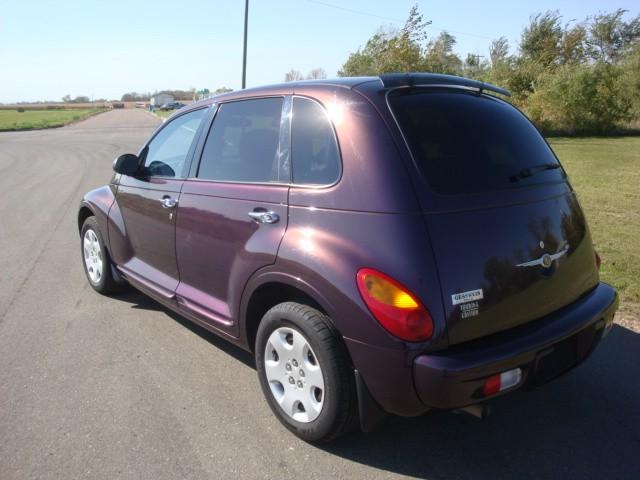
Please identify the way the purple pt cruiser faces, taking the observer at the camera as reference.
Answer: facing away from the viewer and to the left of the viewer

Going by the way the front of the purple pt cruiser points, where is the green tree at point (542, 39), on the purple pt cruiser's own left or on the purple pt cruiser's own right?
on the purple pt cruiser's own right

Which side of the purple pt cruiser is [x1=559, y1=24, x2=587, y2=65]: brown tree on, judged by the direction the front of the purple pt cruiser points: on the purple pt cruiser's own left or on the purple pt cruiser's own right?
on the purple pt cruiser's own right

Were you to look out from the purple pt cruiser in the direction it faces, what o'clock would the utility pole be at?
The utility pole is roughly at 1 o'clock from the purple pt cruiser.

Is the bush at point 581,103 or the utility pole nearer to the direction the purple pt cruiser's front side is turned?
the utility pole

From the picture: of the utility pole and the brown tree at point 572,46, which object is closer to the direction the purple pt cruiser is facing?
the utility pole

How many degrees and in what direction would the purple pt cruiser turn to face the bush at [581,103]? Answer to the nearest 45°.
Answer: approximately 45° to its right

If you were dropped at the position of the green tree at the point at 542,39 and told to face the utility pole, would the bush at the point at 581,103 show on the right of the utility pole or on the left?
left
